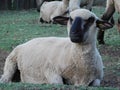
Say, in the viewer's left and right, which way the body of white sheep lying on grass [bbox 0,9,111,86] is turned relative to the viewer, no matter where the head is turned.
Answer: facing the viewer and to the right of the viewer
